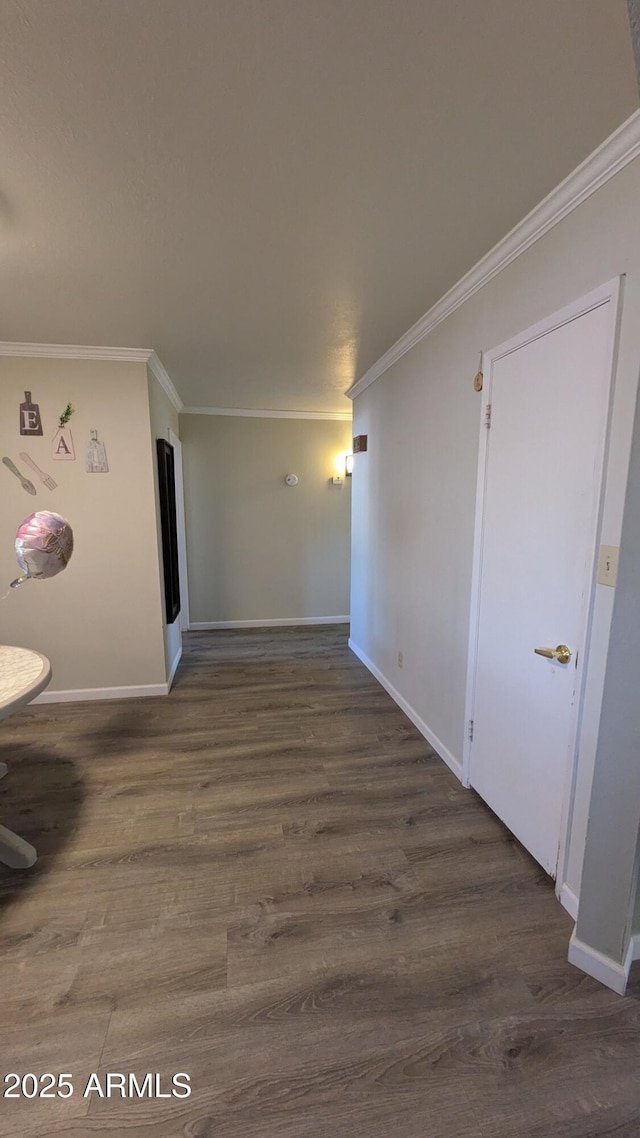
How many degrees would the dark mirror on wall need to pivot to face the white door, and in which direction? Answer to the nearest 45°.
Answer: approximately 45° to its right

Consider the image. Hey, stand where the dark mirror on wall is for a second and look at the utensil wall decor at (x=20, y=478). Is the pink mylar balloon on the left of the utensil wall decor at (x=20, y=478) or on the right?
left

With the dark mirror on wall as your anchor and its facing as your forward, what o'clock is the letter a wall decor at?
The letter a wall decor is roughly at 5 o'clock from the dark mirror on wall.

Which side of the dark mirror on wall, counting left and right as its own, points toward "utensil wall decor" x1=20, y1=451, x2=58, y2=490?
back

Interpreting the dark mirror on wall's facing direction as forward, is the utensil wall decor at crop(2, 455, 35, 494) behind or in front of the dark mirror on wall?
behind

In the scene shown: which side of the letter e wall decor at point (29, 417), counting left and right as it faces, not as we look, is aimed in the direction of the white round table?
front

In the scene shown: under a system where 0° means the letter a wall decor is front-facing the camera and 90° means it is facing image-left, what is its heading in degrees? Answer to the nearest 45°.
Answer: approximately 0°

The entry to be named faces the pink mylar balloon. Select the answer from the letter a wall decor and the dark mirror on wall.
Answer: the letter a wall decor

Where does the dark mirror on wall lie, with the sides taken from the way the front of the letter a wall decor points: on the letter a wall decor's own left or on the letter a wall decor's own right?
on the letter a wall decor's own left

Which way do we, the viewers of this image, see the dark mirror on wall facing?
facing to the right of the viewer

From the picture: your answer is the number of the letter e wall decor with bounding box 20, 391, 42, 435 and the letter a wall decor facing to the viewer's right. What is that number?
0

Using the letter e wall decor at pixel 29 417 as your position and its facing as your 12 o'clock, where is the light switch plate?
The light switch plate is roughly at 11 o'clock from the letter e wall decor.

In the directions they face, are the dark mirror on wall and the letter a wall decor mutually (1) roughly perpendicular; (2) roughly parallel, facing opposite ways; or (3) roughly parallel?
roughly perpendicular

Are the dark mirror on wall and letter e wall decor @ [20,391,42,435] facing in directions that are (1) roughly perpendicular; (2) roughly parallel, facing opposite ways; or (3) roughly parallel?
roughly perpendicular
